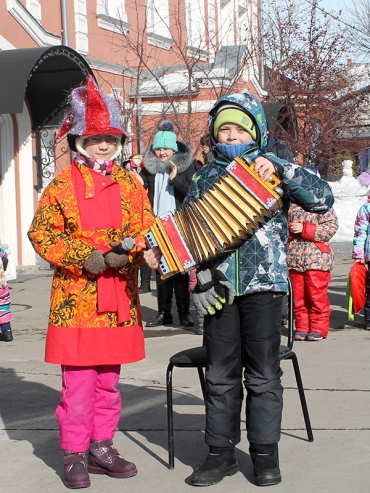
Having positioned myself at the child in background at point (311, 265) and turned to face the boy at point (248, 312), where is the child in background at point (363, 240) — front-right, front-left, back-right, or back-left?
back-left

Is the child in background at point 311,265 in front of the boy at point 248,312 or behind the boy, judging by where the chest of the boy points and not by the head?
behind

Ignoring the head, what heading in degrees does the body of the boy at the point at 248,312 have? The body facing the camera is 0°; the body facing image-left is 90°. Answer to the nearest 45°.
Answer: approximately 0°

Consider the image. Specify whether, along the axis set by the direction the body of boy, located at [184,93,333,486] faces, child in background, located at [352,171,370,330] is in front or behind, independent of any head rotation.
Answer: behind

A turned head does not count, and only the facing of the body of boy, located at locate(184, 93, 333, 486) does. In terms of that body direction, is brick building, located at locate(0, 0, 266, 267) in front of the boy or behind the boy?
behind
